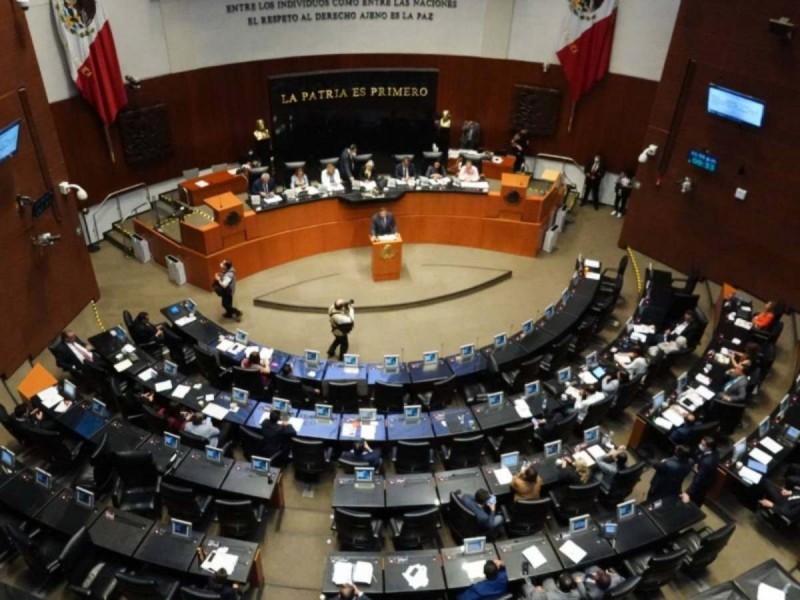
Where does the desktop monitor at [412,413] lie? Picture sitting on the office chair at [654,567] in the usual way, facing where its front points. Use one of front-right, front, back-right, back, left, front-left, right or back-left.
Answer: front-left

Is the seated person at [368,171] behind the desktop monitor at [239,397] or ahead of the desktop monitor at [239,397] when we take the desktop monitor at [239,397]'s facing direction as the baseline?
behind

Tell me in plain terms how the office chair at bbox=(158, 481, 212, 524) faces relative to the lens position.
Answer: facing away from the viewer and to the right of the viewer

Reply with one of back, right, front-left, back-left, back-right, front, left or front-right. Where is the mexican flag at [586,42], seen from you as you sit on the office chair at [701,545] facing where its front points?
front

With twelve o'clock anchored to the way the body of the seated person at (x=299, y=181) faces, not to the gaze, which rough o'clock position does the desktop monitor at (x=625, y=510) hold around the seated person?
The desktop monitor is roughly at 11 o'clock from the seated person.

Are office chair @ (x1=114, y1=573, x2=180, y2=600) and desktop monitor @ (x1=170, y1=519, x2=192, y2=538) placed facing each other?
yes

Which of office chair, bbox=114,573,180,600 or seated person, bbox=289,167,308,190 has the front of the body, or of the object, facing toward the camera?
the seated person

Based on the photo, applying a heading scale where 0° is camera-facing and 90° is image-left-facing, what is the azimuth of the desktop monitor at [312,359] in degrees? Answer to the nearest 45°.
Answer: approximately 0°

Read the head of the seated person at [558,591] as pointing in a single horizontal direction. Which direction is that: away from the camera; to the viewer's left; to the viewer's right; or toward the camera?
away from the camera

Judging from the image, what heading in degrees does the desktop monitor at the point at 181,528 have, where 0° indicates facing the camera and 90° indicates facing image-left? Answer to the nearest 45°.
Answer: approximately 45°

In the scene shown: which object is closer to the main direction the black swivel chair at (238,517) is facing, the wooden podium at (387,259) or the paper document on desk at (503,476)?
the wooden podium

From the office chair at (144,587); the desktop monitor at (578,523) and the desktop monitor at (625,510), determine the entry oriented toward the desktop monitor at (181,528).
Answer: the office chair

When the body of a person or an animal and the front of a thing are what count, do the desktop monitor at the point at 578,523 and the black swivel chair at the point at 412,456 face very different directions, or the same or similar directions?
very different directions

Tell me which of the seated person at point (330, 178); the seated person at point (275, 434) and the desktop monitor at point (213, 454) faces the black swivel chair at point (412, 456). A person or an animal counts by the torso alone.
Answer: the seated person at point (330, 178)

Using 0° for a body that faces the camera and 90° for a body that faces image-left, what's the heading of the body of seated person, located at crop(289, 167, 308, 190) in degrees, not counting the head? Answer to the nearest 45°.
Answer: approximately 0°

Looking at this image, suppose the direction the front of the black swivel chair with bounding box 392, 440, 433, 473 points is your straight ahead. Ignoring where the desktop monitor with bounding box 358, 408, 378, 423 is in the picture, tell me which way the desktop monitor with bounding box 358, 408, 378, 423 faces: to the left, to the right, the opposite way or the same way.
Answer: the opposite way

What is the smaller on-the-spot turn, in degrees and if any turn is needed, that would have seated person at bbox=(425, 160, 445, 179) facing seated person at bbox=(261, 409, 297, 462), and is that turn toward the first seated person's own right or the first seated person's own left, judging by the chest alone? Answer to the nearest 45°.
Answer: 0° — they already face them

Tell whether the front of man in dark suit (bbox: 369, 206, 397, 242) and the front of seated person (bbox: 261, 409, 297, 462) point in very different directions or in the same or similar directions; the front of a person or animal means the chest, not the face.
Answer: very different directions

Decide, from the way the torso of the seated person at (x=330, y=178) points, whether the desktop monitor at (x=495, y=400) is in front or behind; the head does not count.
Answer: in front

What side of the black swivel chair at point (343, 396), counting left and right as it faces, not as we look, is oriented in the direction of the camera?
back

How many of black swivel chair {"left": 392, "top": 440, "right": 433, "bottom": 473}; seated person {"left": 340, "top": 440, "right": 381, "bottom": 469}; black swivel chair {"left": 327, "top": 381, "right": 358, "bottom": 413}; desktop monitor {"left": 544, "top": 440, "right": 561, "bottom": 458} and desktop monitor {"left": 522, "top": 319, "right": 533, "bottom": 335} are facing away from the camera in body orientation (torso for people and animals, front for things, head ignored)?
3

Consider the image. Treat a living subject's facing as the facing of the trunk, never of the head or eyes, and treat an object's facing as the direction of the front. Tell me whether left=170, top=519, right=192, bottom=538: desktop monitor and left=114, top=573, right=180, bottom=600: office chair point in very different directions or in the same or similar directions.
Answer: very different directions

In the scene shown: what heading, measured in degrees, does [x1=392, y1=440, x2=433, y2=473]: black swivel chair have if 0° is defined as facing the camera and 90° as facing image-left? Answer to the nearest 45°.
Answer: approximately 180°
